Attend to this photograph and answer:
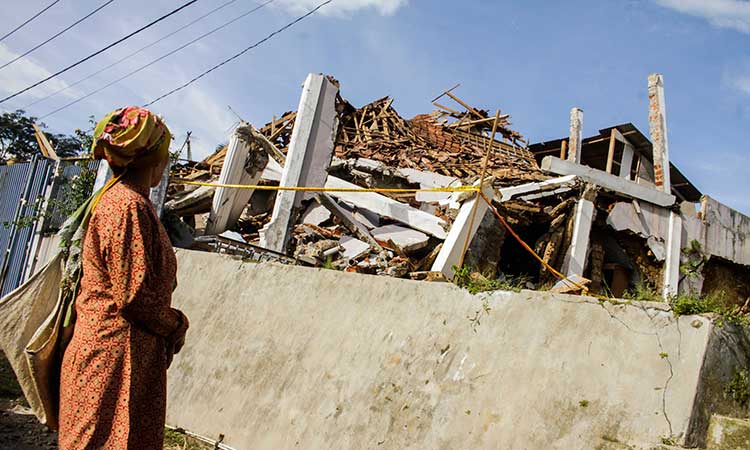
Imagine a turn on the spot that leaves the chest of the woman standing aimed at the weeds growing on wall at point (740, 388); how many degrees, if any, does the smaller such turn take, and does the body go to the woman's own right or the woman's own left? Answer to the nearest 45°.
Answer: approximately 45° to the woman's own right

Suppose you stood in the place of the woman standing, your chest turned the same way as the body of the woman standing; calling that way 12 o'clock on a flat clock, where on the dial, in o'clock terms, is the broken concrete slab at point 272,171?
The broken concrete slab is roughly at 11 o'clock from the woman standing.

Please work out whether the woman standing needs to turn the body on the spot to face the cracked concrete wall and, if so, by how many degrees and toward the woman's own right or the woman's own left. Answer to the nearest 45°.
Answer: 0° — they already face it

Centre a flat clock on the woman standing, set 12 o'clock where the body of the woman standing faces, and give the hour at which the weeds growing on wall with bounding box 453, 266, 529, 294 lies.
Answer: The weeds growing on wall is roughly at 11 o'clock from the woman standing.

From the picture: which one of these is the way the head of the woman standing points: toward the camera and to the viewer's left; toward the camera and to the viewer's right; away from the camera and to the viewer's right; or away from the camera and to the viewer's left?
away from the camera and to the viewer's right

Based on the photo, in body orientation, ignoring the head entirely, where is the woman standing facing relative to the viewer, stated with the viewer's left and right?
facing away from the viewer and to the right of the viewer

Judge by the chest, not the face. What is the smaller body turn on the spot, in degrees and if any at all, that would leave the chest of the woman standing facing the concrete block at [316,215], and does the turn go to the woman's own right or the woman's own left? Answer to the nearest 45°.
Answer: approximately 45° to the woman's own left
